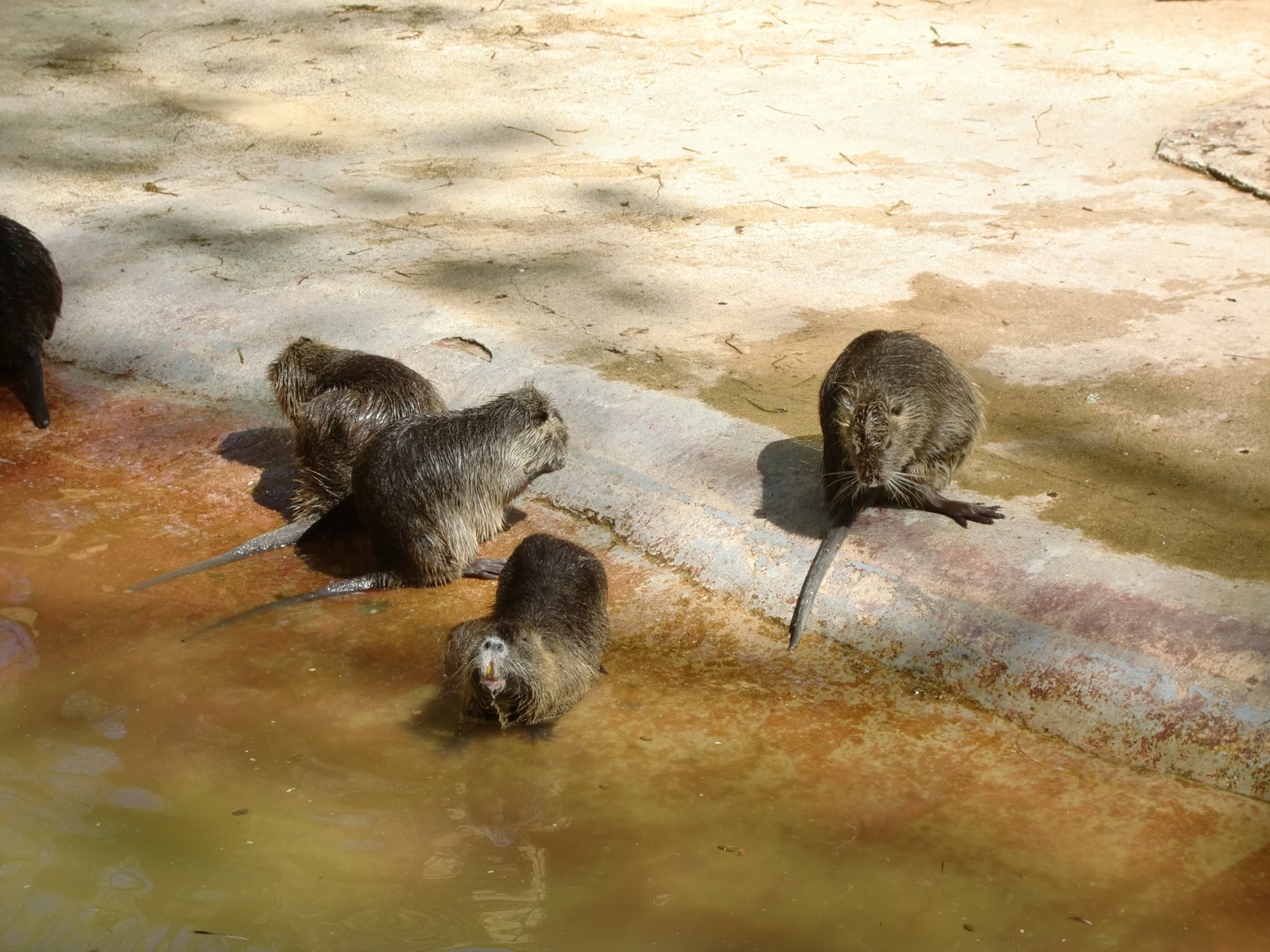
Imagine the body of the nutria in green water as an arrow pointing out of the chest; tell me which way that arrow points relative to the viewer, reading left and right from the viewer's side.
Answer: facing the viewer and to the left of the viewer

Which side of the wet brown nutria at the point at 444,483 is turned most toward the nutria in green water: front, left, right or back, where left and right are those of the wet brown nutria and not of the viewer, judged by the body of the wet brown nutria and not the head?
right

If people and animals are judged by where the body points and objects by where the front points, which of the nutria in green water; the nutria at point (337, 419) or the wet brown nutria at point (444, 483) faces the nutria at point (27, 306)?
the nutria at point (337, 419)

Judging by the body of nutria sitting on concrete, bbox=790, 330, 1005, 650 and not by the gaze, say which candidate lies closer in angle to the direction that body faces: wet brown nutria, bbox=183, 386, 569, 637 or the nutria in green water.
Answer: the nutria in green water

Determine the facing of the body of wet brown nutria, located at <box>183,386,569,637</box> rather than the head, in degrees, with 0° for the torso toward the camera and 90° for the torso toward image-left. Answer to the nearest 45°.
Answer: approximately 270°

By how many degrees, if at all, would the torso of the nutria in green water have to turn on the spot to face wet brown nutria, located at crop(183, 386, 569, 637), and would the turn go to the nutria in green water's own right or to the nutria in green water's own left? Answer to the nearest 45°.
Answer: approximately 135° to the nutria in green water's own right

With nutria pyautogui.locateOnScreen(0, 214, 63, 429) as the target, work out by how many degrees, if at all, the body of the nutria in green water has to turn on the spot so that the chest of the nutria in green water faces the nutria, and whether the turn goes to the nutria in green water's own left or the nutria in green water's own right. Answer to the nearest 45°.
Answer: approximately 90° to the nutria in green water's own right

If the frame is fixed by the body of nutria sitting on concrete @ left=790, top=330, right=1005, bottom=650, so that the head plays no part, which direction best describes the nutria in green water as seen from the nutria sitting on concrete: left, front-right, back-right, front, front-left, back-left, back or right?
front-right

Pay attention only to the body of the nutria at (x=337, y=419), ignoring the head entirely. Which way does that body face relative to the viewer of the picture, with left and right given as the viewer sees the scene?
facing away from the viewer and to the left of the viewer

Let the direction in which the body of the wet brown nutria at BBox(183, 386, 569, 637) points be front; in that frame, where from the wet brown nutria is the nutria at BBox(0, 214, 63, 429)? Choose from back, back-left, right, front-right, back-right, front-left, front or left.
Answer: back-left

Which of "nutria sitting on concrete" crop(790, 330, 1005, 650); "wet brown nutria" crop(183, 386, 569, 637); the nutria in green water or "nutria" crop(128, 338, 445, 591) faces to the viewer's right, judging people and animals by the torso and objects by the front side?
the wet brown nutria

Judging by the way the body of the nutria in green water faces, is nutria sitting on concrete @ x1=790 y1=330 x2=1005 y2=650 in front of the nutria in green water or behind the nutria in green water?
behind

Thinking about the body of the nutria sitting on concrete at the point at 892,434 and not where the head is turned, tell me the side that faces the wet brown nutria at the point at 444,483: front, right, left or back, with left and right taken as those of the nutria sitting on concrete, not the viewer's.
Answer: right

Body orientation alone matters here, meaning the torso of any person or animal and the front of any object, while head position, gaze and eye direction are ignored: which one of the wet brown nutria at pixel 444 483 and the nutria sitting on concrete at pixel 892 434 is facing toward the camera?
the nutria sitting on concrete

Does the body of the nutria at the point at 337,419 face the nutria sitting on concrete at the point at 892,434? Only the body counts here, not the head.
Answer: no

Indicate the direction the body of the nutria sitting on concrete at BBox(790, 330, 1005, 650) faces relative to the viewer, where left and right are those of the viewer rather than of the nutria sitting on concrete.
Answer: facing the viewer
